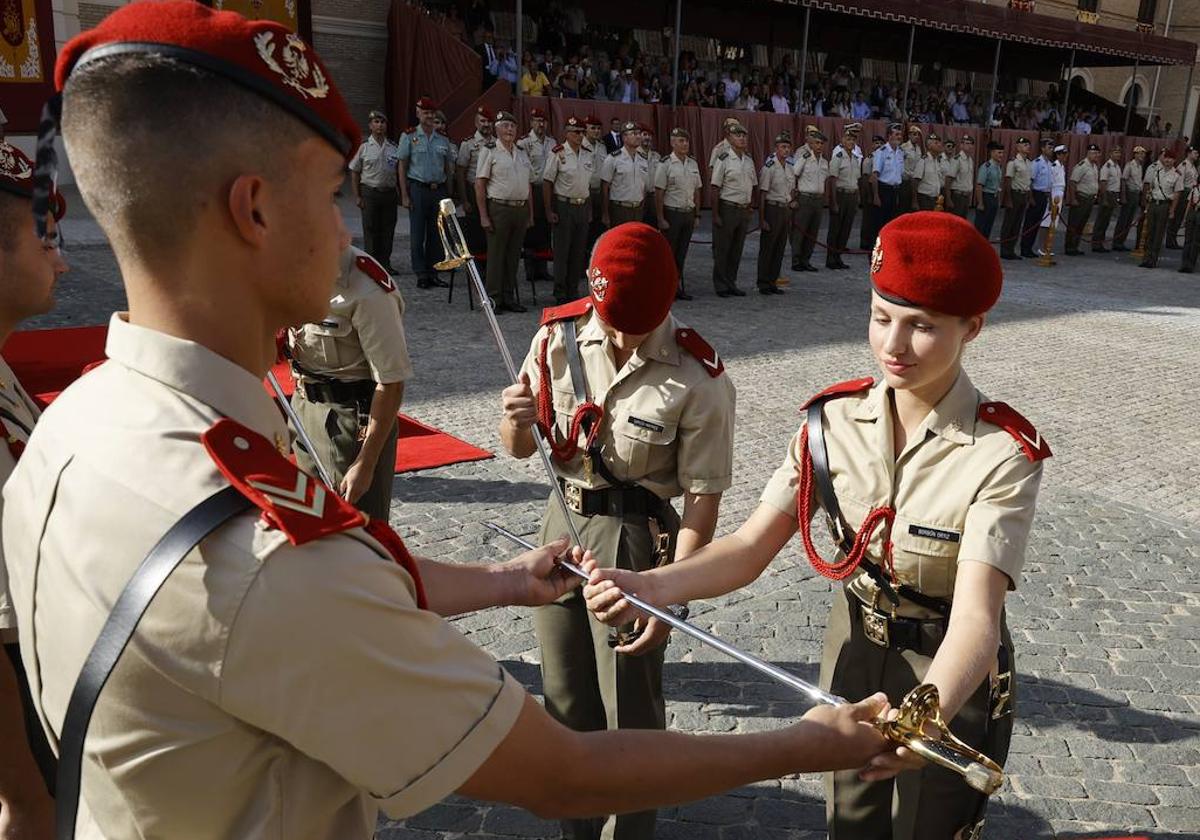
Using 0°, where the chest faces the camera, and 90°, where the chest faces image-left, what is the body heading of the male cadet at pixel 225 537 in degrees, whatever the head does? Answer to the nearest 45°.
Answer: approximately 225°

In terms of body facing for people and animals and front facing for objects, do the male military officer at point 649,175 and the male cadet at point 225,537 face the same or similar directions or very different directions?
very different directions

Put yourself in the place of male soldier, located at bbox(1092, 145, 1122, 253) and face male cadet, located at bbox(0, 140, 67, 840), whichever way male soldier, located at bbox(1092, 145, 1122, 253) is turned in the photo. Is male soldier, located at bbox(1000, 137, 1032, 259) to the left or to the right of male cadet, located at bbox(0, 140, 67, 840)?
right

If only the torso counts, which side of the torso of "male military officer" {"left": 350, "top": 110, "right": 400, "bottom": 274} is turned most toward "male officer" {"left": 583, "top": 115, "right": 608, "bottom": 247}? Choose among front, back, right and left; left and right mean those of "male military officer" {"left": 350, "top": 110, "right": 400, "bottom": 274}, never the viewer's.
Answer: left

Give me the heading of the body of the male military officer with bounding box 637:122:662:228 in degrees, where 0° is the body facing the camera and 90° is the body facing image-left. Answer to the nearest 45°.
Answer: approximately 45°

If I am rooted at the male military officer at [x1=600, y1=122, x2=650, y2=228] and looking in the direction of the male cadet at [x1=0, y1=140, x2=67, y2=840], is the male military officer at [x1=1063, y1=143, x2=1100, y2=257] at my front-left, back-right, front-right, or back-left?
back-left
